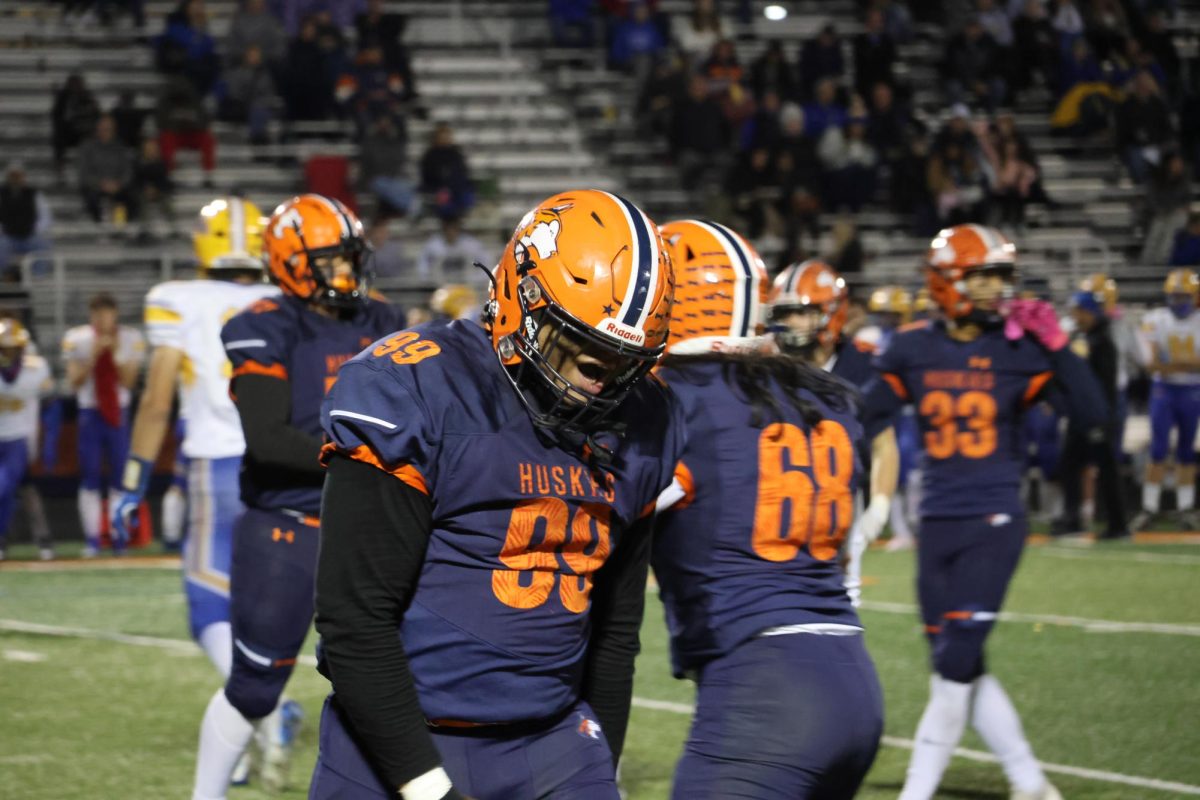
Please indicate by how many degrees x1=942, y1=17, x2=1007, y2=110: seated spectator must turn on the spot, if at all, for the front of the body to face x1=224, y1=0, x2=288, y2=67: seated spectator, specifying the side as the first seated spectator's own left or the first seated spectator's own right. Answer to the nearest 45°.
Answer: approximately 45° to the first seated spectator's own right

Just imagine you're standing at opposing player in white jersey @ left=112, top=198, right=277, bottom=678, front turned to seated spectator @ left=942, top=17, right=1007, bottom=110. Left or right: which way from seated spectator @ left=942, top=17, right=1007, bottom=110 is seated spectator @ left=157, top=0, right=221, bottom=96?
left

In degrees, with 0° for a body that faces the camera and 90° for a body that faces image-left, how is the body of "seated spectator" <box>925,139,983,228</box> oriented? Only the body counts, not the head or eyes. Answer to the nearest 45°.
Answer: approximately 0°

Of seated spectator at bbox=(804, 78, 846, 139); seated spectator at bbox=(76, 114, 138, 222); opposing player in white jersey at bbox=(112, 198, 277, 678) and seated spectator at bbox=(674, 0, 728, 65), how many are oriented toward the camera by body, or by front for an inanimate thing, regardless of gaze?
3

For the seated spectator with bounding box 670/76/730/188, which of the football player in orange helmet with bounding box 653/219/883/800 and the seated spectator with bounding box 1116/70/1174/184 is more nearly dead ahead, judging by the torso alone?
the football player in orange helmet

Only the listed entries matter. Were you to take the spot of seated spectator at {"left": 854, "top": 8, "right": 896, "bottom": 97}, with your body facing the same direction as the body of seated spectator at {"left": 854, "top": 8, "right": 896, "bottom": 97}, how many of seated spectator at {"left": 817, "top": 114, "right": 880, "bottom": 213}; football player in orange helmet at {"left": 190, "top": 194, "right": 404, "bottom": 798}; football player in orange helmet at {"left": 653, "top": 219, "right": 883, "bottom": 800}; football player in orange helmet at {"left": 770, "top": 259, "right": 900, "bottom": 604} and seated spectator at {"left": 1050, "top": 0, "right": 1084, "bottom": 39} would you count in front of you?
4

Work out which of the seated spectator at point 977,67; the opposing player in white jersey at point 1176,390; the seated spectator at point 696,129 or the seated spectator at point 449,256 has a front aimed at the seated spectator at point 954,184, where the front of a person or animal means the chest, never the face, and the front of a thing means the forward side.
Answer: the seated spectator at point 977,67

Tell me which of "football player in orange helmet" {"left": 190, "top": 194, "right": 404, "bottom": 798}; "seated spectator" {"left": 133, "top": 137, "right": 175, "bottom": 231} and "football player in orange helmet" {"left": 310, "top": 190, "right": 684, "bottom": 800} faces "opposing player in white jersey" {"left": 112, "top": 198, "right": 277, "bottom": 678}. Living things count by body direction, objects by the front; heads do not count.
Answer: the seated spectator

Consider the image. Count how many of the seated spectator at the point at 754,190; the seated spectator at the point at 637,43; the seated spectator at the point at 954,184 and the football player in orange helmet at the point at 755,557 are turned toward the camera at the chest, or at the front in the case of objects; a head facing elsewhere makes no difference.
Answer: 3

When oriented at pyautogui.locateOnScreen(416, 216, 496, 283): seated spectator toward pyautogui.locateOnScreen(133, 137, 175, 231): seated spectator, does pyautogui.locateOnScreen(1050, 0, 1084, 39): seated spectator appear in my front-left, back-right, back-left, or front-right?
back-right

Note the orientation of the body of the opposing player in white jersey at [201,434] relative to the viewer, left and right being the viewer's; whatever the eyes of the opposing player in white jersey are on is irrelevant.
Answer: facing away from the viewer and to the left of the viewer
